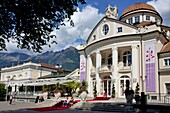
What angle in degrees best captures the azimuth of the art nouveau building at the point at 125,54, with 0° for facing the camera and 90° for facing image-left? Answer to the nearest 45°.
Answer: approximately 45°

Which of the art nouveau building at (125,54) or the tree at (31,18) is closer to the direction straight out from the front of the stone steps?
the tree

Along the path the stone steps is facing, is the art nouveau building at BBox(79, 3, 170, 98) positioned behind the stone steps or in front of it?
behind

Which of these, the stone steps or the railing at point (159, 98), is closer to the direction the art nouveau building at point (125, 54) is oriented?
the stone steps

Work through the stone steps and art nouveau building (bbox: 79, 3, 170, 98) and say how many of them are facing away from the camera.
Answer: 0

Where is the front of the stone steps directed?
toward the camera

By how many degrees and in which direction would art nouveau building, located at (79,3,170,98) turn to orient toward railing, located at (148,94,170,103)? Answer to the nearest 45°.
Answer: approximately 90° to its left
